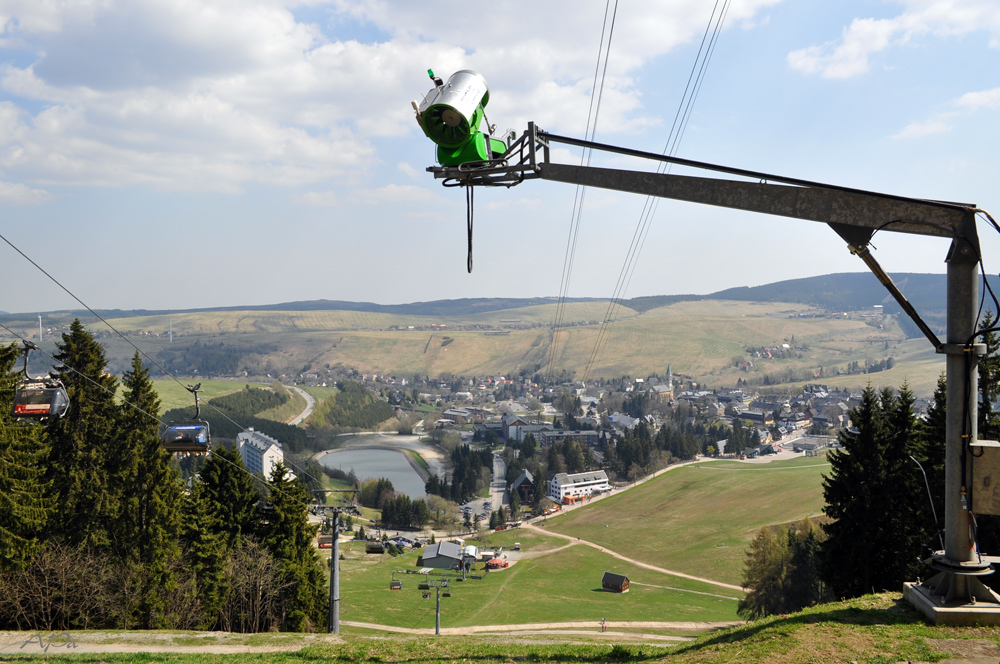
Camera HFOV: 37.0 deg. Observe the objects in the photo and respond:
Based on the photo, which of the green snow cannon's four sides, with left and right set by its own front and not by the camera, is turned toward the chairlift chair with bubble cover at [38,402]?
left

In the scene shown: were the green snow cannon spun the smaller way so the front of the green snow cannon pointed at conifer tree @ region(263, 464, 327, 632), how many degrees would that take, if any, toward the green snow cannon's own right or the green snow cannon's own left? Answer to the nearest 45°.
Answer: approximately 45° to the green snow cannon's own left

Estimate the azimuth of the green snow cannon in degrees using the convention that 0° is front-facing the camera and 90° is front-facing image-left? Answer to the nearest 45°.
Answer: approximately 225°
